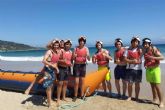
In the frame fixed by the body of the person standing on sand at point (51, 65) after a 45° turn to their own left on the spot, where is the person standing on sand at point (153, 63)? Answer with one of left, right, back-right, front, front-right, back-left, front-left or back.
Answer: front

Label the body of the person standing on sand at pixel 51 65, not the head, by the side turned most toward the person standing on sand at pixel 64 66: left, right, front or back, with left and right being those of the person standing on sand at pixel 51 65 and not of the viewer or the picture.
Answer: left

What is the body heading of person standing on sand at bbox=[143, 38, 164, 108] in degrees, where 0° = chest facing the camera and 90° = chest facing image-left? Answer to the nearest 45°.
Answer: approximately 45°

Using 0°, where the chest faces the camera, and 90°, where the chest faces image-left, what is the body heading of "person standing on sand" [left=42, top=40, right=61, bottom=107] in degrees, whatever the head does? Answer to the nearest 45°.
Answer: approximately 315°

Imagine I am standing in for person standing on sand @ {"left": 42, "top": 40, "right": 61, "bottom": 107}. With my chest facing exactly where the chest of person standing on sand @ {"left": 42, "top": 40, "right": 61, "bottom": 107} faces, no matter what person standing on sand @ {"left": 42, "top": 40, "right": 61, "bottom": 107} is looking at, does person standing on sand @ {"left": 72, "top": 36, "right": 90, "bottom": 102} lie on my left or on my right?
on my left

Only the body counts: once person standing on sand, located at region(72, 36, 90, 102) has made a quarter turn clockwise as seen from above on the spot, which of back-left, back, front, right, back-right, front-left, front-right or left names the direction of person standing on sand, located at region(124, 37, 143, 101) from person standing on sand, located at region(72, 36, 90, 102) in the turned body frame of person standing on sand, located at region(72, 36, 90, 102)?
back

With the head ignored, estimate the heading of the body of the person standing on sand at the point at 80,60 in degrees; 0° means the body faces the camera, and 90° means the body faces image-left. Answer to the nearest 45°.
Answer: approximately 0°

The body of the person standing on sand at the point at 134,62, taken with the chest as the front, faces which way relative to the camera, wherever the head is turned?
toward the camera

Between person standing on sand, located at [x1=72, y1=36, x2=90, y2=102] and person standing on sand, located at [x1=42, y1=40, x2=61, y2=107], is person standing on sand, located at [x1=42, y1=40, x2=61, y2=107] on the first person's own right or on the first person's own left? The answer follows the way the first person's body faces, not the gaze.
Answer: on the first person's own right
